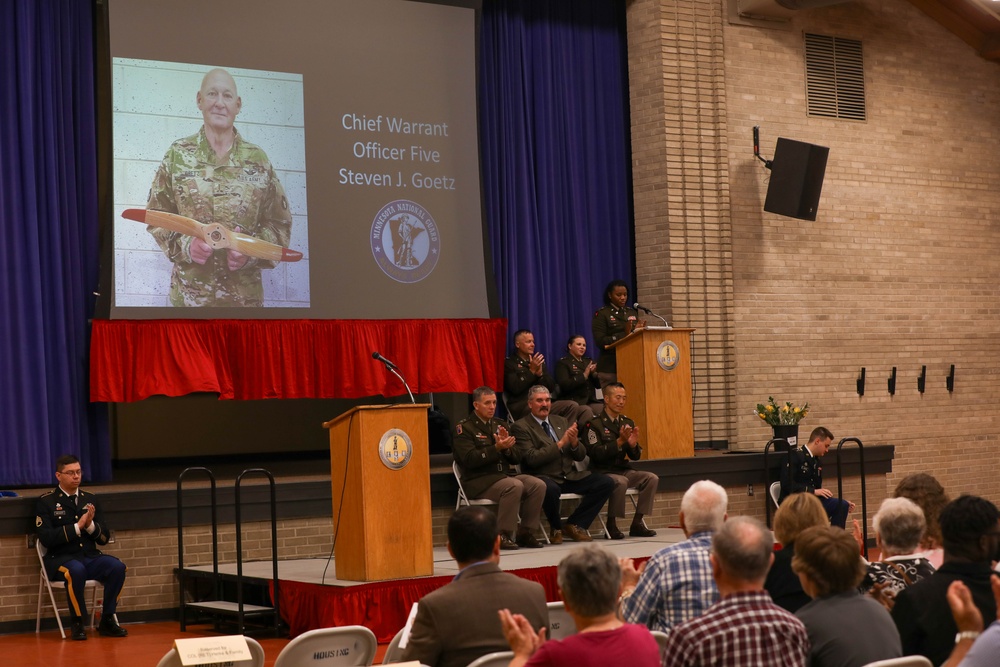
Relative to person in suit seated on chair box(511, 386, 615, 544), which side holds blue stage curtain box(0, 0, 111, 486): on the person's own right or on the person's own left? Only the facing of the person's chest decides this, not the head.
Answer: on the person's own right

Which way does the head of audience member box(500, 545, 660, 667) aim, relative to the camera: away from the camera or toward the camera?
away from the camera

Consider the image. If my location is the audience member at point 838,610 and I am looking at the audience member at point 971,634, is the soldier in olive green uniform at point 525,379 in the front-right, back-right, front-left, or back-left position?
back-left

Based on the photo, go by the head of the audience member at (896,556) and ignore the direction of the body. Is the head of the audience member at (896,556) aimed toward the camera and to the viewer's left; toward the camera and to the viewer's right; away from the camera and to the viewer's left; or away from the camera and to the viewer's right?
away from the camera and to the viewer's left

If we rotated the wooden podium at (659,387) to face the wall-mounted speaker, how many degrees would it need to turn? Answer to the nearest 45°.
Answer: approximately 90° to its left

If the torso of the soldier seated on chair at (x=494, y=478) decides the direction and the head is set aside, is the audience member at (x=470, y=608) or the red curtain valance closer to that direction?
the audience member

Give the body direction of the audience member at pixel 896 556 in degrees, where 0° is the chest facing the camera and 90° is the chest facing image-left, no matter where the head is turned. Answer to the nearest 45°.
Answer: approximately 135°

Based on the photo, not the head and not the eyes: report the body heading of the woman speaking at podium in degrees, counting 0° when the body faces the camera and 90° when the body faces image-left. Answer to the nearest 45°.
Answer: approximately 315°
